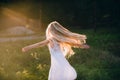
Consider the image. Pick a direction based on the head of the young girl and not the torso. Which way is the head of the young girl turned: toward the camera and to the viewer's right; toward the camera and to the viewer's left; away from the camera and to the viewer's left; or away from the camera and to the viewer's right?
away from the camera and to the viewer's left

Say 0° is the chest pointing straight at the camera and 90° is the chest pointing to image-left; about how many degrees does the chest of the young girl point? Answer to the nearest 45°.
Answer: approximately 135°
